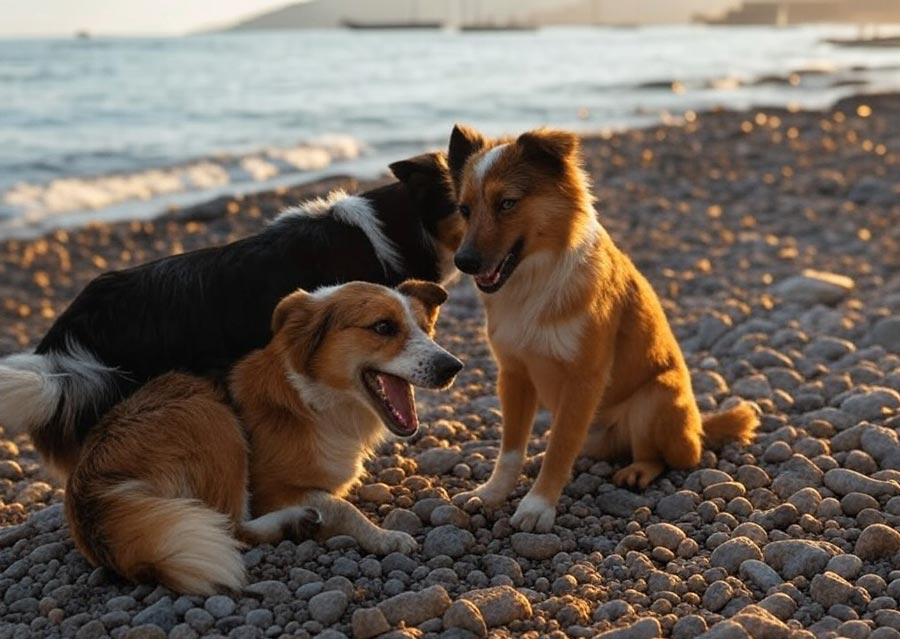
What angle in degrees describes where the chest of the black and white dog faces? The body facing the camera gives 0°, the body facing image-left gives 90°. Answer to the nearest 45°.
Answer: approximately 225°

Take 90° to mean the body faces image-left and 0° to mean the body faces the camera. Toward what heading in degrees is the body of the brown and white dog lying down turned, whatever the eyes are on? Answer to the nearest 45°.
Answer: approximately 270°
